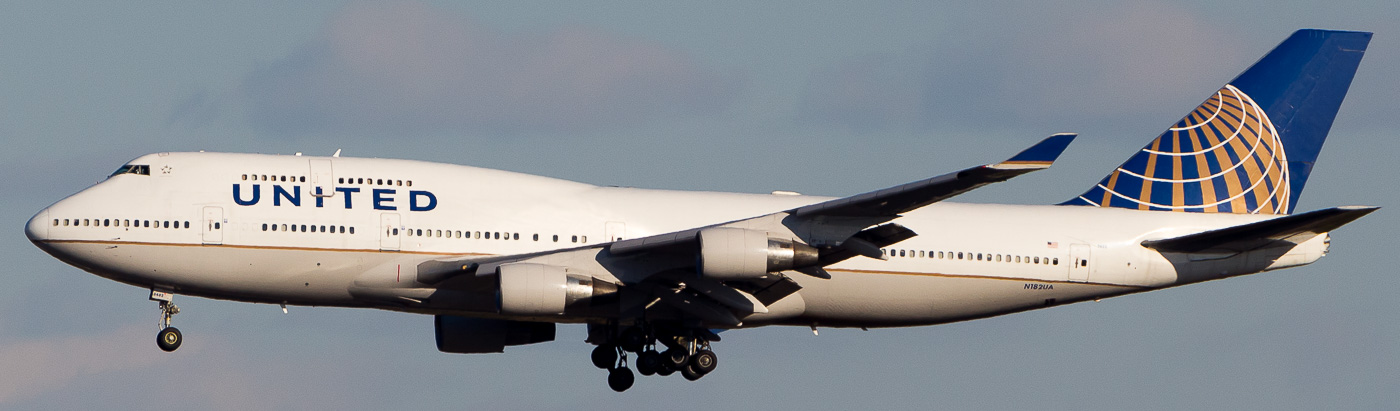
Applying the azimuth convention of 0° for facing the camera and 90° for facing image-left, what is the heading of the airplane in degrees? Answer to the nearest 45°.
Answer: approximately 90°
